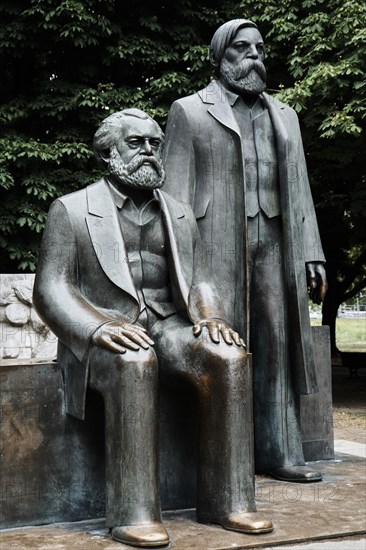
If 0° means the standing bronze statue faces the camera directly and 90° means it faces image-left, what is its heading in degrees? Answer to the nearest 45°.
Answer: approximately 315°

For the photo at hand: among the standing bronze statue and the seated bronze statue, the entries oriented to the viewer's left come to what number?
0

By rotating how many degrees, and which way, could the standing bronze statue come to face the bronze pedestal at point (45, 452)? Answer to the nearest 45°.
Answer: approximately 90° to its right

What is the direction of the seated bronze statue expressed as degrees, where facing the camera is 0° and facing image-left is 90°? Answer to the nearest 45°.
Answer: approximately 315°

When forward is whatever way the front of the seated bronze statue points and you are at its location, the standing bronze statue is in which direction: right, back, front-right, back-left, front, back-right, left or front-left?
left

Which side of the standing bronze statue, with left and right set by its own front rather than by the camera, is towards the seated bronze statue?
right
